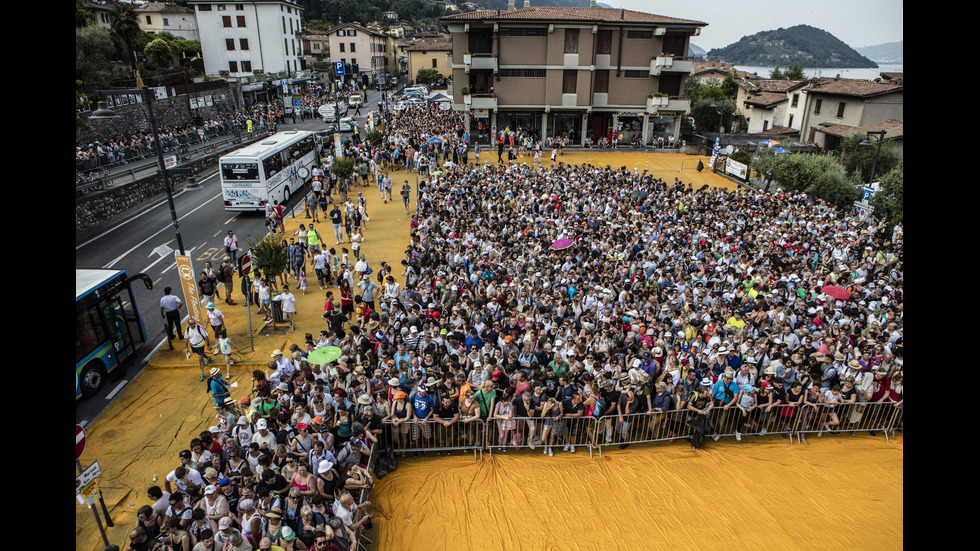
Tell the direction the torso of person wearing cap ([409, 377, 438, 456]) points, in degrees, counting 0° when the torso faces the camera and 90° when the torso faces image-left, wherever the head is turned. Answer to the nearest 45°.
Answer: approximately 0°

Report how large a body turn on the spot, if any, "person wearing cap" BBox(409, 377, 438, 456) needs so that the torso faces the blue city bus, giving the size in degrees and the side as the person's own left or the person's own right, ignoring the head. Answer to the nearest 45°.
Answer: approximately 135° to the person's own right

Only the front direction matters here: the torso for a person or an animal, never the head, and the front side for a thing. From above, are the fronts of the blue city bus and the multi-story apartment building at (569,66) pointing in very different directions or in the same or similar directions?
very different directions

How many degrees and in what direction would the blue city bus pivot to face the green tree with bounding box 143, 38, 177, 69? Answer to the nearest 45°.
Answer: approximately 45° to its left

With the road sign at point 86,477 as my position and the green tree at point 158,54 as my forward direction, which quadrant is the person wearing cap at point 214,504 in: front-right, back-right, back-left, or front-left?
back-right

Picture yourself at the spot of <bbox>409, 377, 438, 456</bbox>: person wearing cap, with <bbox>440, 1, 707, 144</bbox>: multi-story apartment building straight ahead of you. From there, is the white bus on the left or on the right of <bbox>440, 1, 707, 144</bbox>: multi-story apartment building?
left

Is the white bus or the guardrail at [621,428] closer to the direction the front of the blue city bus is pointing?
the white bus

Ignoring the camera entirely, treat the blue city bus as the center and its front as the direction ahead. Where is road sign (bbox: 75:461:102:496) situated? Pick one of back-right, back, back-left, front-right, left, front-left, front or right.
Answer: back-right

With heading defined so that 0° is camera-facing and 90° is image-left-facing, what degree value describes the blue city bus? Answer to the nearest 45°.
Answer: approximately 225°

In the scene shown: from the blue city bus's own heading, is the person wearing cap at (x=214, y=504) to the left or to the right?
on its right

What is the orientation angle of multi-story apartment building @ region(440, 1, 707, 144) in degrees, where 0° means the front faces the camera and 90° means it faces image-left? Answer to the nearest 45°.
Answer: approximately 0°
